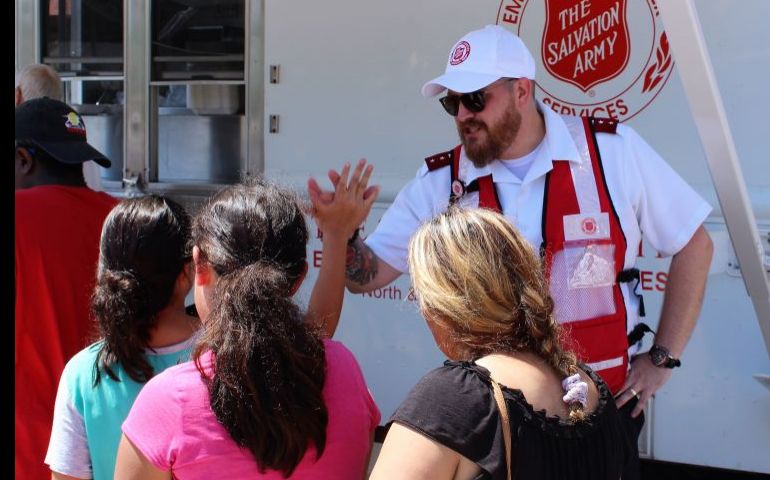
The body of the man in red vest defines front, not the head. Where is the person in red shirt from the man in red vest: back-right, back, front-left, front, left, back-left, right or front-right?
front-right

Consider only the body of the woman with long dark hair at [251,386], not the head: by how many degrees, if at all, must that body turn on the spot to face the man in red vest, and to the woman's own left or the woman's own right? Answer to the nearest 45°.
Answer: approximately 45° to the woman's own right

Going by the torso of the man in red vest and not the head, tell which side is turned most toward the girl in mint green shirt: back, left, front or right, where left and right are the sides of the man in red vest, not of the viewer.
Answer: front

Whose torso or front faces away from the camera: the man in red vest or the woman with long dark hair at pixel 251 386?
the woman with long dark hair

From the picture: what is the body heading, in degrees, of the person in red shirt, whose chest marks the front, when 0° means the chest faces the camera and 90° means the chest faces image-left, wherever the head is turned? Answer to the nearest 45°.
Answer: approximately 225°

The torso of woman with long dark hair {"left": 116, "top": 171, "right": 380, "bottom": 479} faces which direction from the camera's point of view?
away from the camera

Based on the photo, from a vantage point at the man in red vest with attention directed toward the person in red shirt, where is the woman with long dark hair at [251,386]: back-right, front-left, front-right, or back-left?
front-left

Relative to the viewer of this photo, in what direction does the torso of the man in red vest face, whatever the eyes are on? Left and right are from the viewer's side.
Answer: facing the viewer and to the left of the viewer

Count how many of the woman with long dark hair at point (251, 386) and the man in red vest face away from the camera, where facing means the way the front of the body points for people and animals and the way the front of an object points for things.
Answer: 1
